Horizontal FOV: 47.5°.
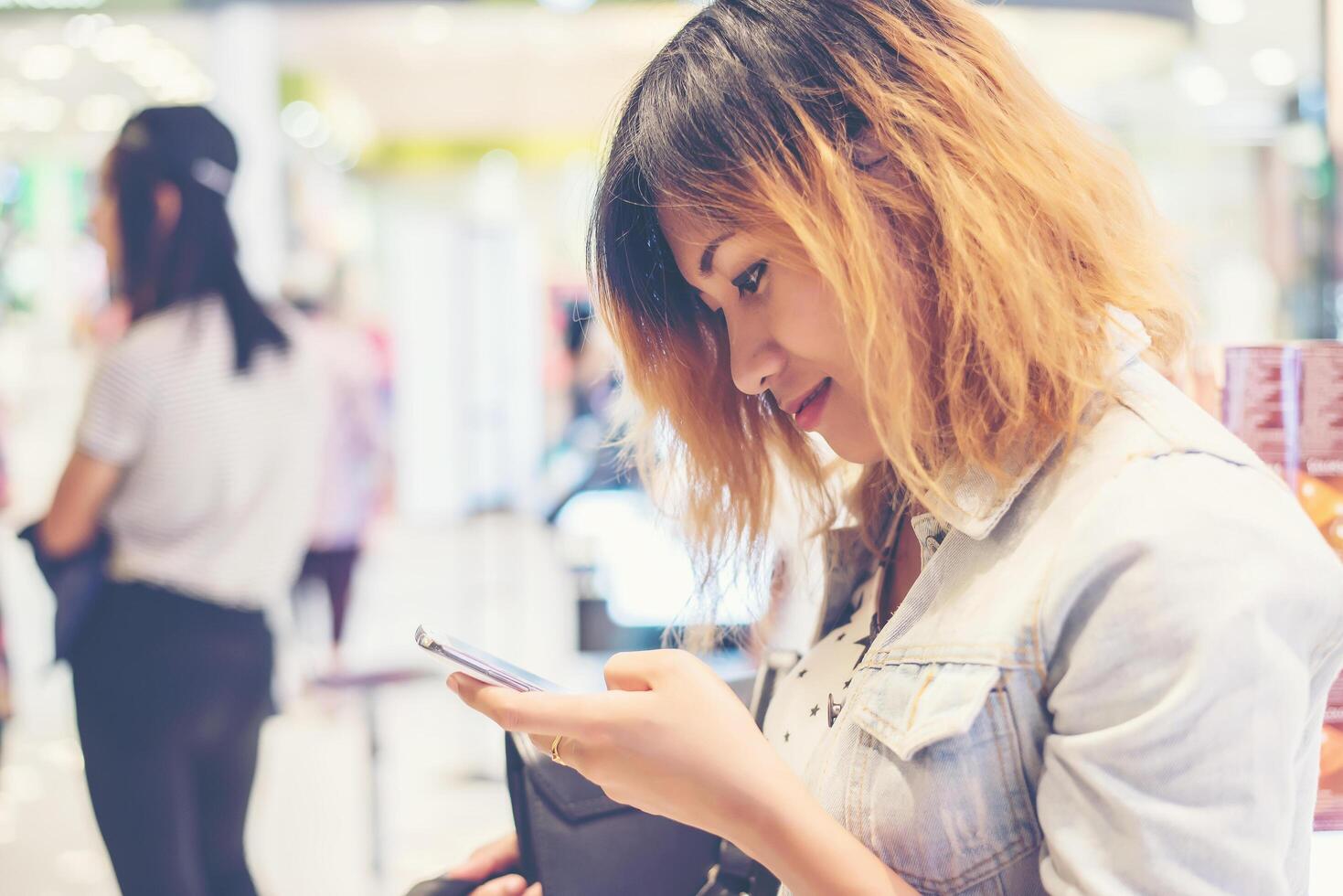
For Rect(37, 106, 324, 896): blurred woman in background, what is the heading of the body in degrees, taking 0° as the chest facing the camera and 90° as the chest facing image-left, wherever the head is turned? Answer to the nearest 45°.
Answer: approximately 135°

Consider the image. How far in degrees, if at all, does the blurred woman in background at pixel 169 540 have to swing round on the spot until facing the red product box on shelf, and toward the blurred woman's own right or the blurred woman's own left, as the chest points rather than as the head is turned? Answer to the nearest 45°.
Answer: approximately 180°

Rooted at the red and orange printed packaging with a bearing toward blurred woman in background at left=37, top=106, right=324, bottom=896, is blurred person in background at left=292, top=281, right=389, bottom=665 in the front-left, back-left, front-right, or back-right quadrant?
front-right

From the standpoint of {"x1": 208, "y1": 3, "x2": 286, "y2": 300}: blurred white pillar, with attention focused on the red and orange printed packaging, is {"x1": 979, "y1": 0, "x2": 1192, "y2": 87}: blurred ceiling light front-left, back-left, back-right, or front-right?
front-left

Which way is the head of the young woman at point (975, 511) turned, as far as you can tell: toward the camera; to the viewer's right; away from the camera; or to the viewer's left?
to the viewer's left

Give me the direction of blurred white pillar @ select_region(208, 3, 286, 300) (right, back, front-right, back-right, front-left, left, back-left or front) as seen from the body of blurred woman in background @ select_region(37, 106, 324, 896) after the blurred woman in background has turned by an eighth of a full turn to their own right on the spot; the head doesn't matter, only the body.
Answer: front

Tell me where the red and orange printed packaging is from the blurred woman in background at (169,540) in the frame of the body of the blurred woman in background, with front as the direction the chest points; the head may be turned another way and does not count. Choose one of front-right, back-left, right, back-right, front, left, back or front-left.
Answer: back

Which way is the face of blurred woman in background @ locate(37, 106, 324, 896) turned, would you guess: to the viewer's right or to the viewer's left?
to the viewer's left
